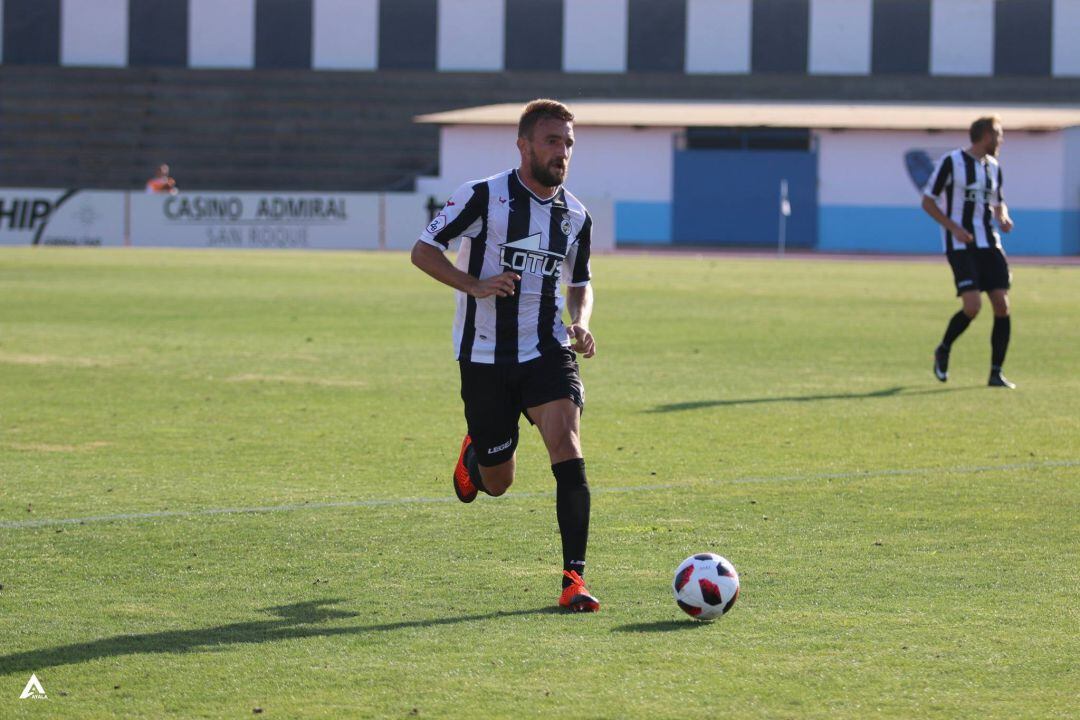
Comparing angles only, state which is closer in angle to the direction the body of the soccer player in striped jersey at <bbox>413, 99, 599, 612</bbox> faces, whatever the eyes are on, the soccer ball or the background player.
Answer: the soccer ball

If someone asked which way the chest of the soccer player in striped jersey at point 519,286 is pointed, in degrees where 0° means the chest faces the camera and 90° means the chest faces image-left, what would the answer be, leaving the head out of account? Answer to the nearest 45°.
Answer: approximately 315°

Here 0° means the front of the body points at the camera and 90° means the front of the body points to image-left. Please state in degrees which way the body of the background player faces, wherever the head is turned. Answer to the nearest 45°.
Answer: approximately 315°

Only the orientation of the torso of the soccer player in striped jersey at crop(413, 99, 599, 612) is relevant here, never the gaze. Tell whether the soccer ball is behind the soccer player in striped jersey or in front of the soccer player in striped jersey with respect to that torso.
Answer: in front

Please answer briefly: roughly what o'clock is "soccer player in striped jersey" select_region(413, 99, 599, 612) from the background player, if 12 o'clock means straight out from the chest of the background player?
The soccer player in striped jersey is roughly at 2 o'clock from the background player.

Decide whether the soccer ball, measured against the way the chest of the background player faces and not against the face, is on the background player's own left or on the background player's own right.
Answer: on the background player's own right

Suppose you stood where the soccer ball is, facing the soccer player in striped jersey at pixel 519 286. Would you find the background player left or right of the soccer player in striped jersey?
right
